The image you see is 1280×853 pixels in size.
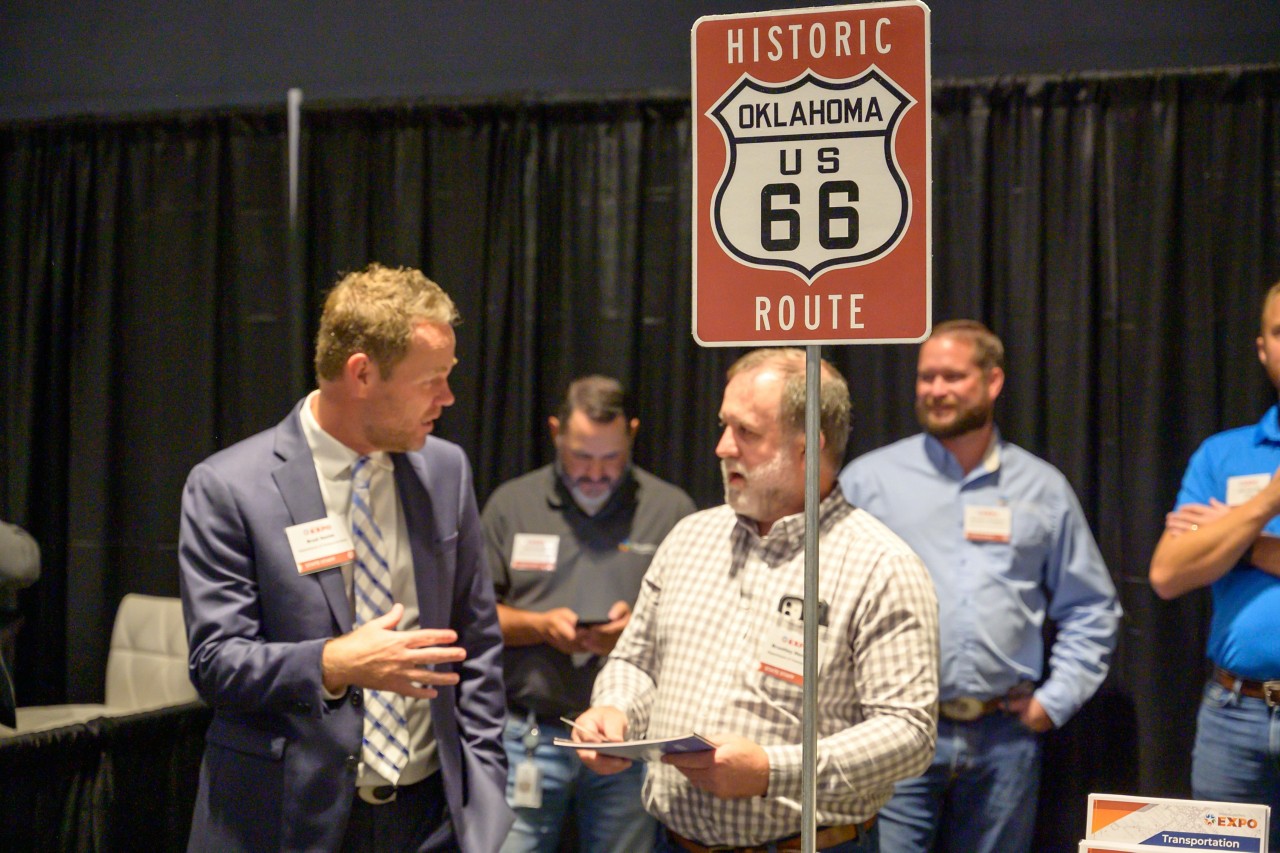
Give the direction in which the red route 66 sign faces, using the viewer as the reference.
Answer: facing the viewer

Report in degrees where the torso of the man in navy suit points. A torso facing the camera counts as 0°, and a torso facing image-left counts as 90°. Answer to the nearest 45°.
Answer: approximately 315°

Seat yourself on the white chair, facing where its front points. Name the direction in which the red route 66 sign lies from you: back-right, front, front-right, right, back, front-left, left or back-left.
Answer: front-left

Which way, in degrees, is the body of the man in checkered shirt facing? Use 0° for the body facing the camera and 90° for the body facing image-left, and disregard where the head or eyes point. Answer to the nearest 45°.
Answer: approximately 45°

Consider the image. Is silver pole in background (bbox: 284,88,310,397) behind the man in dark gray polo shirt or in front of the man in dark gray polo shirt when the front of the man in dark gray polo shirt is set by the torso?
behind

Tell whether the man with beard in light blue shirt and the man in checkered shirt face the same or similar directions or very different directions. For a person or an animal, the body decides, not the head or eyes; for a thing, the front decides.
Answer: same or similar directions

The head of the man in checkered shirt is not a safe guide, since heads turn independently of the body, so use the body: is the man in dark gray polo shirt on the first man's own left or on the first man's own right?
on the first man's own right

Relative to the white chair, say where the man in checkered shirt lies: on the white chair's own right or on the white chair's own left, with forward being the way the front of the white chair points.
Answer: on the white chair's own left

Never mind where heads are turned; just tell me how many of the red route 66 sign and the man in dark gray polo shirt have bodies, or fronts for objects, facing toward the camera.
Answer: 2

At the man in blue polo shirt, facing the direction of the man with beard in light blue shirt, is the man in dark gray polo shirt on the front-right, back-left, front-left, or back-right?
front-left

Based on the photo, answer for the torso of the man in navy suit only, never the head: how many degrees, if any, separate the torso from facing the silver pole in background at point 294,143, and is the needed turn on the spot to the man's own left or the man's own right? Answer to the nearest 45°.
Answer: approximately 135° to the man's own left

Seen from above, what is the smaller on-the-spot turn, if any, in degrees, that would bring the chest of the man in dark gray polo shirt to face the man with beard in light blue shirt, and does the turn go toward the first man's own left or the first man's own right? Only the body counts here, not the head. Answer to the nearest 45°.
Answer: approximately 90° to the first man's own left

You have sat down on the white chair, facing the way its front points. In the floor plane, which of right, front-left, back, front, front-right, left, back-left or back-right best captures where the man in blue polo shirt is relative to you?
left
